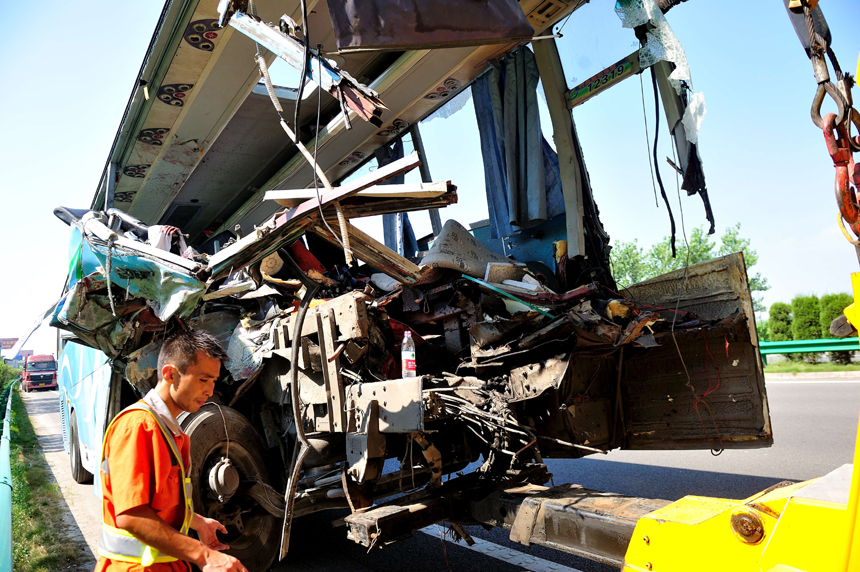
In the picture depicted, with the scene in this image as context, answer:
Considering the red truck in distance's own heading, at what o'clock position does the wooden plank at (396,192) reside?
The wooden plank is roughly at 12 o'clock from the red truck in distance.

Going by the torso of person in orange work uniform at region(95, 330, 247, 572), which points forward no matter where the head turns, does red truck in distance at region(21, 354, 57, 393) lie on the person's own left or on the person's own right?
on the person's own left

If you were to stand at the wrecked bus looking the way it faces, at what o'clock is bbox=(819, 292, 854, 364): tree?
The tree is roughly at 9 o'clock from the wrecked bus.

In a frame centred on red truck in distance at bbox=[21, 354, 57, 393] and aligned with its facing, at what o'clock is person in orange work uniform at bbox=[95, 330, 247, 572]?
The person in orange work uniform is roughly at 12 o'clock from the red truck in distance.

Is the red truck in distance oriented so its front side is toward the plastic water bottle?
yes

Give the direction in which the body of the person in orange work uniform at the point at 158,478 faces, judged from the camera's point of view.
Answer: to the viewer's right

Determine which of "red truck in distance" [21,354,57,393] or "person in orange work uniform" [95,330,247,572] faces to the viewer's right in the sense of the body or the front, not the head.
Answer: the person in orange work uniform

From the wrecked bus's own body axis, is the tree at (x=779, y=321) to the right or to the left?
on its left

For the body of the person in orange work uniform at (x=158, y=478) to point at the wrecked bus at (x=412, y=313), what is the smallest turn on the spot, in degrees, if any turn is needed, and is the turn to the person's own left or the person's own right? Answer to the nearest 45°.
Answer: approximately 45° to the person's own left

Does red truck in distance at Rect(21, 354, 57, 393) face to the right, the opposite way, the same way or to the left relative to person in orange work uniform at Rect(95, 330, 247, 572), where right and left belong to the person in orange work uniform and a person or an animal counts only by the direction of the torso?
to the right
